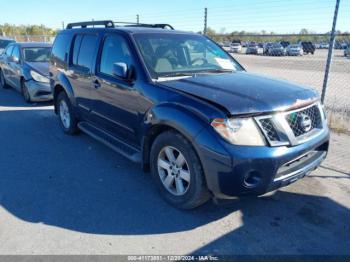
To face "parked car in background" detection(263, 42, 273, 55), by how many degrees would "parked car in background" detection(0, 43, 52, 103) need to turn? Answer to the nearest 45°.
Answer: approximately 90° to its left

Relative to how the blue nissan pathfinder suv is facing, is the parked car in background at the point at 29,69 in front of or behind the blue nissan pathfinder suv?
behind

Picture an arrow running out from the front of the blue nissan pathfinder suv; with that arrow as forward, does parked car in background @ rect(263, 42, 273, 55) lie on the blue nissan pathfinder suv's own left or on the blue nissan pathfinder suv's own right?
on the blue nissan pathfinder suv's own left

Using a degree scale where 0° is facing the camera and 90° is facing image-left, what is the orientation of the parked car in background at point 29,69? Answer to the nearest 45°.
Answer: approximately 315°

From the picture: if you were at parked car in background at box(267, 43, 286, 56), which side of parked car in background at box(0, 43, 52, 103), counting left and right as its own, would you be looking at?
left

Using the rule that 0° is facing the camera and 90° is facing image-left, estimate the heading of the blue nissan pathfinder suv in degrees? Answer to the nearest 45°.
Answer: approximately 315°

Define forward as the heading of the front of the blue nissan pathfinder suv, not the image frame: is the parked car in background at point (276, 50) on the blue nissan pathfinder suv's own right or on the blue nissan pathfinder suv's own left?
on the blue nissan pathfinder suv's own left

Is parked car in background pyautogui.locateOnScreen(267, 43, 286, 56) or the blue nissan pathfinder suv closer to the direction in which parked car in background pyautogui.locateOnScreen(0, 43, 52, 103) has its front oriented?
the blue nissan pathfinder suv

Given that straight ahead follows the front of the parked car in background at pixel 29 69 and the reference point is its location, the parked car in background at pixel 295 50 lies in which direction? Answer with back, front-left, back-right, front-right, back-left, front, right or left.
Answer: left

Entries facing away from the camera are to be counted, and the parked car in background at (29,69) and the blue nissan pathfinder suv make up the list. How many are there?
0

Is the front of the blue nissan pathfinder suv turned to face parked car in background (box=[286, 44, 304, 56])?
no

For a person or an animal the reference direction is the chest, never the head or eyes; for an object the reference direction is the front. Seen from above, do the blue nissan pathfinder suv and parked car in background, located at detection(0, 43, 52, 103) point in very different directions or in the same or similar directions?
same or similar directions

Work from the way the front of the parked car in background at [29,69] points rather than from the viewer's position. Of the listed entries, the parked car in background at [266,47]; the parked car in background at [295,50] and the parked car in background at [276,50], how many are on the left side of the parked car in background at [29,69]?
3
